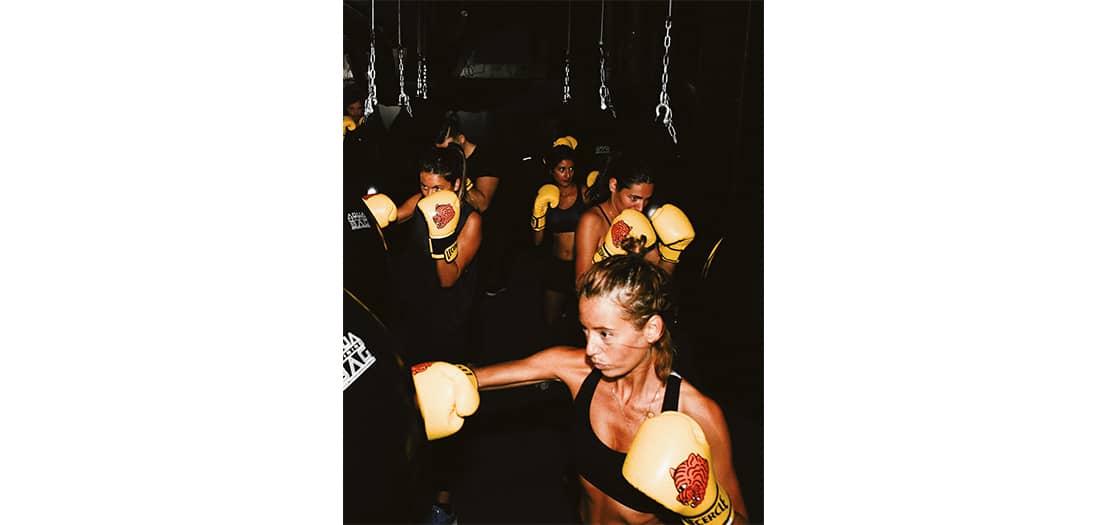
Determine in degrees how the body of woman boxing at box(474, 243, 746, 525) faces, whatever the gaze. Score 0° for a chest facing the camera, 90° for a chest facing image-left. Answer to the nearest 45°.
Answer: approximately 45°

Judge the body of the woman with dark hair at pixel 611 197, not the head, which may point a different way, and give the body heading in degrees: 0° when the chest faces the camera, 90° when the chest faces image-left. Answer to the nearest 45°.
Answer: approximately 315°

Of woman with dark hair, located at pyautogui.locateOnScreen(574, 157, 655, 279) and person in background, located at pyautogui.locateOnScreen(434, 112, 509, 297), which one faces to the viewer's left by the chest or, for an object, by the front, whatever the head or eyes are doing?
the person in background

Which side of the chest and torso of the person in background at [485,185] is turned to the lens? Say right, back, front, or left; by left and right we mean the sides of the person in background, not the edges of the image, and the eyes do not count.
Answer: left
